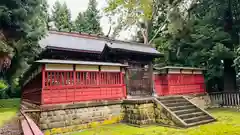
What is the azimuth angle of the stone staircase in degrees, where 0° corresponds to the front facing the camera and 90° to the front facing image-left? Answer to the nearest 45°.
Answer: approximately 315°

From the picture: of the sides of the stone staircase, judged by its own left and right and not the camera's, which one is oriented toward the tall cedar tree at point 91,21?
back

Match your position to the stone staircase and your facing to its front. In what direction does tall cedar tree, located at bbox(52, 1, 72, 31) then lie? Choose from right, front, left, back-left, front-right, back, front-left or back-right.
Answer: back

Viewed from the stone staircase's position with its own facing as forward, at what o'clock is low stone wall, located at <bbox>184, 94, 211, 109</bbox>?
The low stone wall is roughly at 8 o'clock from the stone staircase.

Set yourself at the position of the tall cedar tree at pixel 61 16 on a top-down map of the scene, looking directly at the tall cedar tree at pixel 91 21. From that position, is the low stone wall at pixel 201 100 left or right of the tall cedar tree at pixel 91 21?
right

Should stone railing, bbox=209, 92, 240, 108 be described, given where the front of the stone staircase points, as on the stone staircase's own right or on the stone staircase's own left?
on the stone staircase's own left
